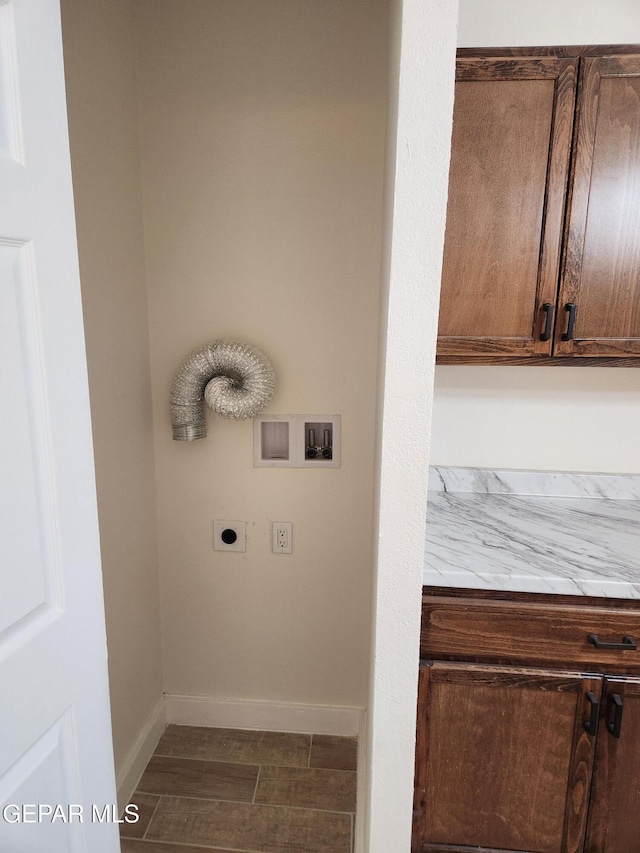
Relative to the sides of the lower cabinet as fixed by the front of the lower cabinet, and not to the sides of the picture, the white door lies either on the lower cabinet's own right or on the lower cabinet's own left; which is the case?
on the lower cabinet's own right

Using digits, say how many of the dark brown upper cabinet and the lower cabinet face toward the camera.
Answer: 2

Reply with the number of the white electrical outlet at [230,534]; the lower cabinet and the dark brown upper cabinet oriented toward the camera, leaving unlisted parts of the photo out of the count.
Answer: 3

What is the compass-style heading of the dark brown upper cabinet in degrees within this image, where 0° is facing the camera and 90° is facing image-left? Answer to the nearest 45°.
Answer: approximately 0°

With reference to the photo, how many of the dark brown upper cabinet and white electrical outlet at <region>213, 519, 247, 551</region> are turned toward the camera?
2

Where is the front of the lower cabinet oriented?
toward the camera

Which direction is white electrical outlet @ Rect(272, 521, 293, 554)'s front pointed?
toward the camera
